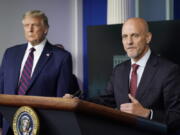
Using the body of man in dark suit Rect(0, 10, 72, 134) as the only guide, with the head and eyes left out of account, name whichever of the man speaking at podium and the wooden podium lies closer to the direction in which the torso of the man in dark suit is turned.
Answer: the wooden podium

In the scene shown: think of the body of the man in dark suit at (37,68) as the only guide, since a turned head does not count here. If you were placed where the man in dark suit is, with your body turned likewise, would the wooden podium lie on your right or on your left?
on your left

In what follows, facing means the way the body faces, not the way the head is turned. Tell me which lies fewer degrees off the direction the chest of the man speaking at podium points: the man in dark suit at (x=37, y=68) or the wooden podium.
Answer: the wooden podium

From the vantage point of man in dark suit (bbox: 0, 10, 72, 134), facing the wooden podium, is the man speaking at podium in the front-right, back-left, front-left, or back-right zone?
front-left

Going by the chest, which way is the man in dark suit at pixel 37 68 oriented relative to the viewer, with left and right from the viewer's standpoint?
facing the viewer and to the left of the viewer

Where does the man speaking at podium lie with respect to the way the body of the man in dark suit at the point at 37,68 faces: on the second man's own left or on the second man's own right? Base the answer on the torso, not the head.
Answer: on the second man's own left

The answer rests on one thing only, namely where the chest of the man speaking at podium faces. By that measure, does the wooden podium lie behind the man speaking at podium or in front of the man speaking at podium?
in front

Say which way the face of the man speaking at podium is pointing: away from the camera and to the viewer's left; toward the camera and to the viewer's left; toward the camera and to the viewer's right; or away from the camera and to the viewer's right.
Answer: toward the camera and to the viewer's left

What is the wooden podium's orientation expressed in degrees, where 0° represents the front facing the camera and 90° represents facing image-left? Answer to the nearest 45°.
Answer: approximately 45°

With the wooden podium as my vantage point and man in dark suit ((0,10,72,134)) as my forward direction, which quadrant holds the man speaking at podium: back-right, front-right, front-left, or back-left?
front-right

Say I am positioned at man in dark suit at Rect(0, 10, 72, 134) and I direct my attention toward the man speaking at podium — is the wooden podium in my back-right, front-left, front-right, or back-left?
front-right
